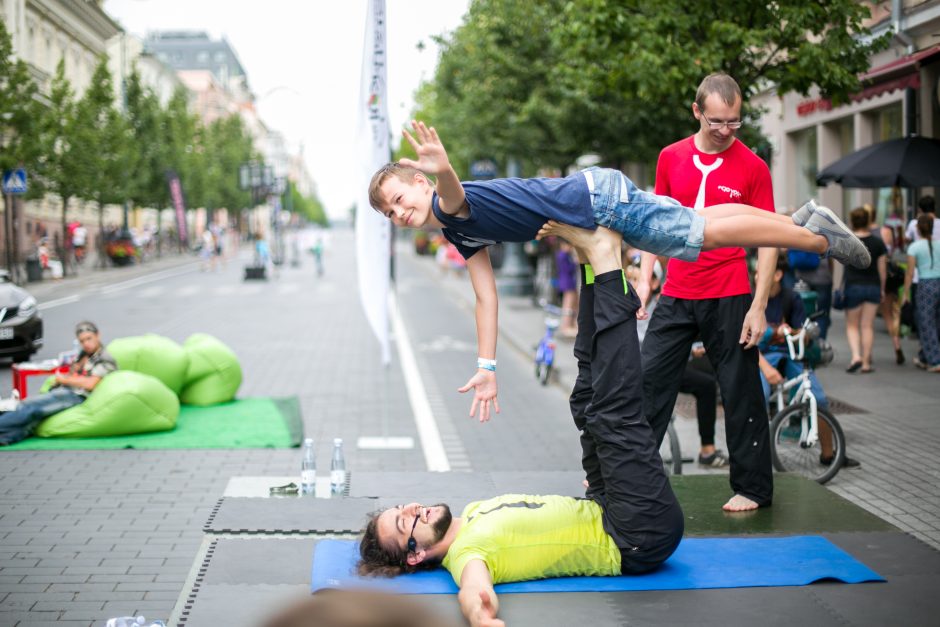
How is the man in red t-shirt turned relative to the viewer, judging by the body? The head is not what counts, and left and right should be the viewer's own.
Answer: facing the viewer

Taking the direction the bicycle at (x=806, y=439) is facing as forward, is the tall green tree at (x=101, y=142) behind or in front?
behind

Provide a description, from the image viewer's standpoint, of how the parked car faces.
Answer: facing the viewer and to the right of the viewer

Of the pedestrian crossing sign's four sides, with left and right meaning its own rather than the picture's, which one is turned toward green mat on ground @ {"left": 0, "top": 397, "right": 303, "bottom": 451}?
front

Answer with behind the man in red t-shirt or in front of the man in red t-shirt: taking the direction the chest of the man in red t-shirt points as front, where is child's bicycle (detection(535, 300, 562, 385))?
behind

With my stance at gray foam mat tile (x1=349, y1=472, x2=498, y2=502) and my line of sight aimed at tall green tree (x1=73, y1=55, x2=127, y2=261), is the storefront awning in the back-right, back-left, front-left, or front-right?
front-right

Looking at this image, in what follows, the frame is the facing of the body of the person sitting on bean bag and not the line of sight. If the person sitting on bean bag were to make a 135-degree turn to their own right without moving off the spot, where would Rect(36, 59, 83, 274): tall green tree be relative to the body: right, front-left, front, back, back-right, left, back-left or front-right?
front

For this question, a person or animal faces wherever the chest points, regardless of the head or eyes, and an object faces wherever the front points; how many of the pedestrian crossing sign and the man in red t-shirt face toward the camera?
2

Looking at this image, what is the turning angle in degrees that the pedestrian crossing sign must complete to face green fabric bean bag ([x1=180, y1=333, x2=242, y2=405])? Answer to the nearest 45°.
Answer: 0° — it already faces it

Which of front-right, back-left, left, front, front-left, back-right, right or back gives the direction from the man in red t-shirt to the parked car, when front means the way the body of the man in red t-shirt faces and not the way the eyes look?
back-right

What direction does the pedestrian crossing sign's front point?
toward the camera
